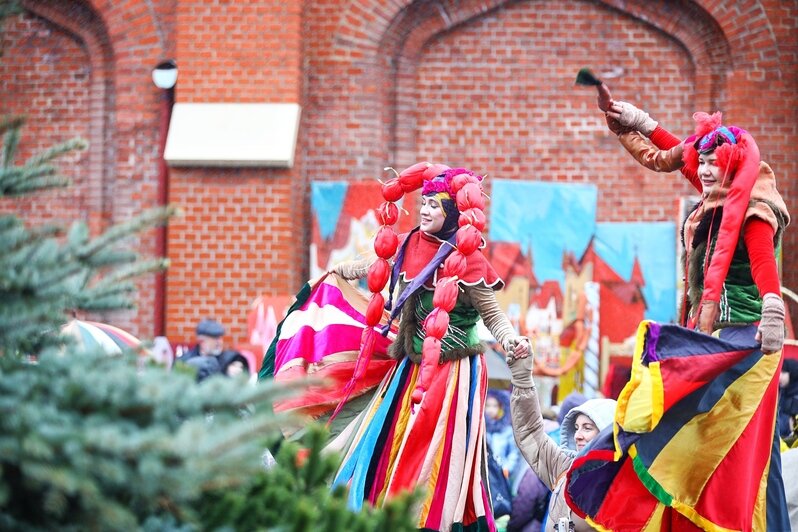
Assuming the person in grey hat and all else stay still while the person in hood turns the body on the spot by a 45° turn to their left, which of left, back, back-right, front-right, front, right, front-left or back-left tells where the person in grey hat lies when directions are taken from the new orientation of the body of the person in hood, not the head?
back-right

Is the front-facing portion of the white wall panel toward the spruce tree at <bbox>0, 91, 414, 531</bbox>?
yes

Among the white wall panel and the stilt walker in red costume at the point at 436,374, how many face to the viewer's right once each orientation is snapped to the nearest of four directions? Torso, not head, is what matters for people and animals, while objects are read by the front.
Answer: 0

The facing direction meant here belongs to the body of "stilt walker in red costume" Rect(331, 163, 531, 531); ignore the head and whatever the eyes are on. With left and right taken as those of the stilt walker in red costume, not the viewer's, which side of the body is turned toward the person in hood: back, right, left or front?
left

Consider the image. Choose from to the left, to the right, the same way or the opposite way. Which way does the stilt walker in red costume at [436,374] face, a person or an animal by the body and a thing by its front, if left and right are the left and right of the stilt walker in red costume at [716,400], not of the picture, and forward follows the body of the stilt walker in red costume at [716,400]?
the same way

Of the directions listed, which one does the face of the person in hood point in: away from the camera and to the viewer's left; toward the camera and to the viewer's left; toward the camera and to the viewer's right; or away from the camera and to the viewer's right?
toward the camera and to the viewer's left

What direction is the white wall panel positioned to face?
toward the camera

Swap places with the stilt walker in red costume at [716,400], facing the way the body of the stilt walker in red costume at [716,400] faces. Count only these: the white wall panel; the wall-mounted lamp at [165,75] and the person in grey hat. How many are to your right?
3

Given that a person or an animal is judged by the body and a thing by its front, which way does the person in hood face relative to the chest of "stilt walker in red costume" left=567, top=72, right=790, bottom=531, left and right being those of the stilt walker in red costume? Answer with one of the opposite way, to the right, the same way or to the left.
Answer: the same way

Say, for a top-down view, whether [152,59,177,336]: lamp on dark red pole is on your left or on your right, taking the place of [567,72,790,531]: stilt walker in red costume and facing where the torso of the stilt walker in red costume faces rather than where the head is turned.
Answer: on your right

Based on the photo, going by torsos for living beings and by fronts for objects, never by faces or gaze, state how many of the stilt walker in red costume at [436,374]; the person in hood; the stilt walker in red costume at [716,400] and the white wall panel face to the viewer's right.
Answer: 0

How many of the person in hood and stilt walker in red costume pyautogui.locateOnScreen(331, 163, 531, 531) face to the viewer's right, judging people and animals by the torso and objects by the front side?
0

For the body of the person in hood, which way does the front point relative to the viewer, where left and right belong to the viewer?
facing the viewer and to the left of the viewer

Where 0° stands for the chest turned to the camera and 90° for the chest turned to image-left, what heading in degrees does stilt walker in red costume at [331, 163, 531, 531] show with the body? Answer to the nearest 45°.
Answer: approximately 45°

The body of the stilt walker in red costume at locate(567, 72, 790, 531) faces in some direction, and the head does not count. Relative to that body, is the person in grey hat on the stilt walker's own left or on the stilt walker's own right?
on the stilt walker's own right

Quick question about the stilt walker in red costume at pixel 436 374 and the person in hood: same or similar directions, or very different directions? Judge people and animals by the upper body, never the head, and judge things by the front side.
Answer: same or similar directions
